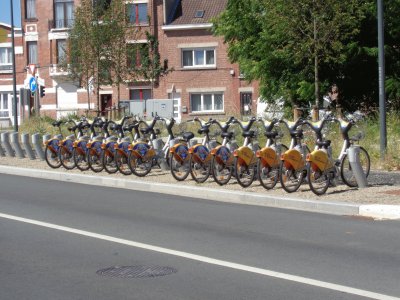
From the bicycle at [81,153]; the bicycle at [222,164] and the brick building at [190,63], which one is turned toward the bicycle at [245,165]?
the brick building

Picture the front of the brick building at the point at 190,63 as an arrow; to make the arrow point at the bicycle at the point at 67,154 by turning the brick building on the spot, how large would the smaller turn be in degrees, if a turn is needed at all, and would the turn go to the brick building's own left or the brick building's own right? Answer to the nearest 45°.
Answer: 0° — it already faces it

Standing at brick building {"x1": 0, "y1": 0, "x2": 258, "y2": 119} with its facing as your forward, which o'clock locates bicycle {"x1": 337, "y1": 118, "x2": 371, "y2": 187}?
The bicycle is roughly at 12 o'clock from the brick building.
